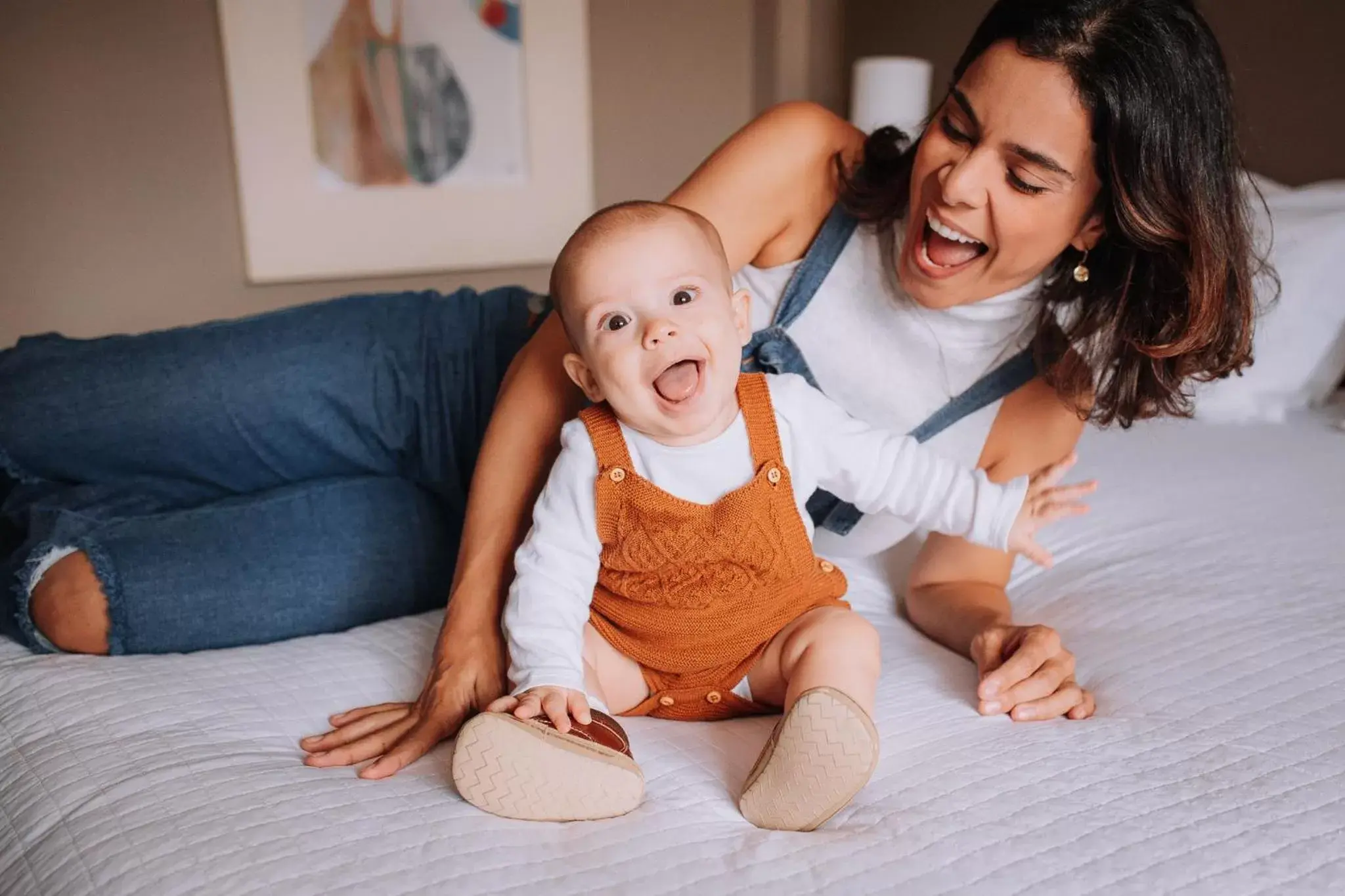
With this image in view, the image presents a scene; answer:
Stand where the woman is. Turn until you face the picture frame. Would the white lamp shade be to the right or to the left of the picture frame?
right

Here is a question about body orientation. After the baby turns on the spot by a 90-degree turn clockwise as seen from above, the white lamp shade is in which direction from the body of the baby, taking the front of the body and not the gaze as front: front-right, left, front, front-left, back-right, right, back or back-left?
right

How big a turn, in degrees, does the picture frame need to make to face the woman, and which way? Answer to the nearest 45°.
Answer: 0° — it already faces them

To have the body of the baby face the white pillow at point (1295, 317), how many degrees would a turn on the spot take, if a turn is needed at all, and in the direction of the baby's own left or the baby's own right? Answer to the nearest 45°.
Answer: approximately 135° to the baby's own left

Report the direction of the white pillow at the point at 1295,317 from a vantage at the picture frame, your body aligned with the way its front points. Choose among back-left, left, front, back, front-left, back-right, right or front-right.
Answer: front-left

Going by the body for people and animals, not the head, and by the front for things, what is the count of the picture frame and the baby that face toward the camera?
2

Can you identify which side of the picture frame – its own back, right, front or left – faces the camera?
front

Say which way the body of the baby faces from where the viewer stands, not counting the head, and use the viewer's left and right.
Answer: facing the viewer

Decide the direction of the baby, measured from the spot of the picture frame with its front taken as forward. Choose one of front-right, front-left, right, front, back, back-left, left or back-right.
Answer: front
